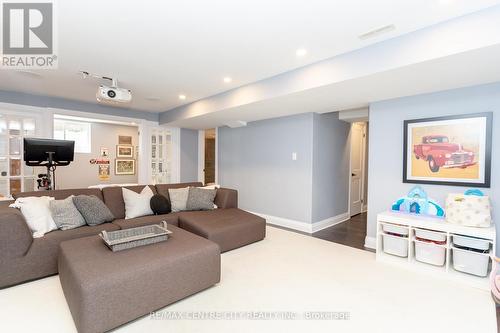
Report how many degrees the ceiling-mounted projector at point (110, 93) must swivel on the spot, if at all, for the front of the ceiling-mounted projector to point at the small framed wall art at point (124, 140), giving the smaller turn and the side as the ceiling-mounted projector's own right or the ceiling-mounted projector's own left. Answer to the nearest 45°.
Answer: approximately 180°

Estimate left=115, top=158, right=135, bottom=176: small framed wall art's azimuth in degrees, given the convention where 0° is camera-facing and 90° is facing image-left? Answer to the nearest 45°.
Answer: approximately 0°

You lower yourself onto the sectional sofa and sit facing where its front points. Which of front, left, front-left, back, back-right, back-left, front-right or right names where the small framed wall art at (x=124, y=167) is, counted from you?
back-left

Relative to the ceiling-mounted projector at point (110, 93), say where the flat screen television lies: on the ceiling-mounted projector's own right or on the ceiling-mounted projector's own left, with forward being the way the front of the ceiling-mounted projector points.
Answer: on the ceiling-mounted projector's own right

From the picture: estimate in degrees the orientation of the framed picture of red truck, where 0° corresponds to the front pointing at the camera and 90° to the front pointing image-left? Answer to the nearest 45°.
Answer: approximately 45°
